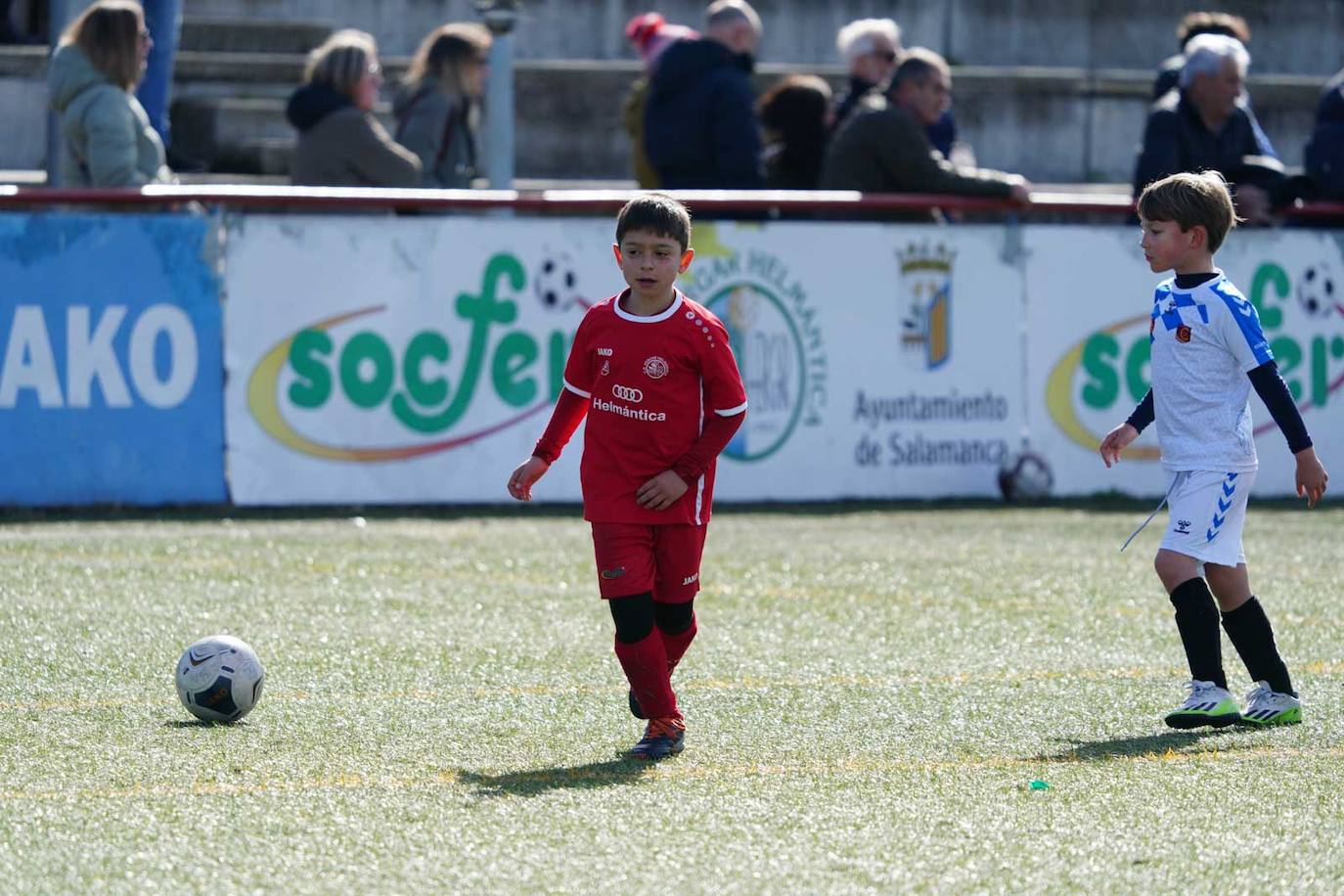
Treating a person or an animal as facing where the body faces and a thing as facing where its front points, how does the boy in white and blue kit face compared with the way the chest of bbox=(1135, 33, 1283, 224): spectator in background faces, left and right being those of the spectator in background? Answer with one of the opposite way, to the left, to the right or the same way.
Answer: to the right

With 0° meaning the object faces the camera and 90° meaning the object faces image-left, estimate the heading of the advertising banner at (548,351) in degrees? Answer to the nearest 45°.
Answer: approximately 0°

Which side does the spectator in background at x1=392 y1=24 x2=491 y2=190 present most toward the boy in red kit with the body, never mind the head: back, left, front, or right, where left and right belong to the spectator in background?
right

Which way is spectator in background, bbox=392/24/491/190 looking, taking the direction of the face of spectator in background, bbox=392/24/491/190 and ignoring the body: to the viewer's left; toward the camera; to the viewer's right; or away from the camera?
to the viewer's right

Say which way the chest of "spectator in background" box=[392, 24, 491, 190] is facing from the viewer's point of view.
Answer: to the viewer's right

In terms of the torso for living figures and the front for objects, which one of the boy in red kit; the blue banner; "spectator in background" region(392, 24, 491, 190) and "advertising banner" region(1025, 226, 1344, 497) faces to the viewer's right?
the spectator in background

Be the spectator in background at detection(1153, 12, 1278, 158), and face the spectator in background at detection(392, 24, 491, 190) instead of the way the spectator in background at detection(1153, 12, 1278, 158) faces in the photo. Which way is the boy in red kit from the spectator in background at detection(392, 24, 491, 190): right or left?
left

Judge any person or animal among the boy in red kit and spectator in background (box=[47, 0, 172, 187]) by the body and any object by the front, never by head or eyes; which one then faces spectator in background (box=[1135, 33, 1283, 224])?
spectator in background (box=[47, 0, 172, 187])
